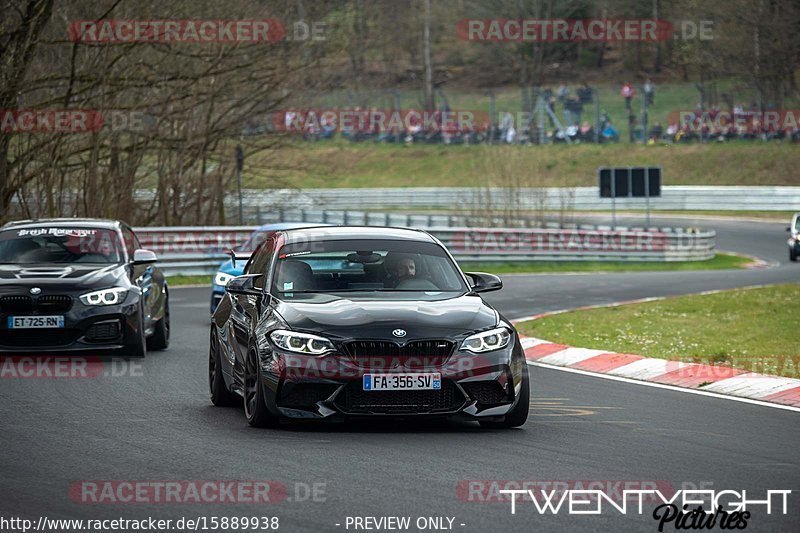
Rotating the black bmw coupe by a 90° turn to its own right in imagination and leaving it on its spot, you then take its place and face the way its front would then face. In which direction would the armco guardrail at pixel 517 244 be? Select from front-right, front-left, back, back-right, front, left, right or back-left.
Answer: right

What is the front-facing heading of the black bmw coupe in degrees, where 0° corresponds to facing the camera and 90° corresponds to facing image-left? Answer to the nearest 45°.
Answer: approximately 0°
